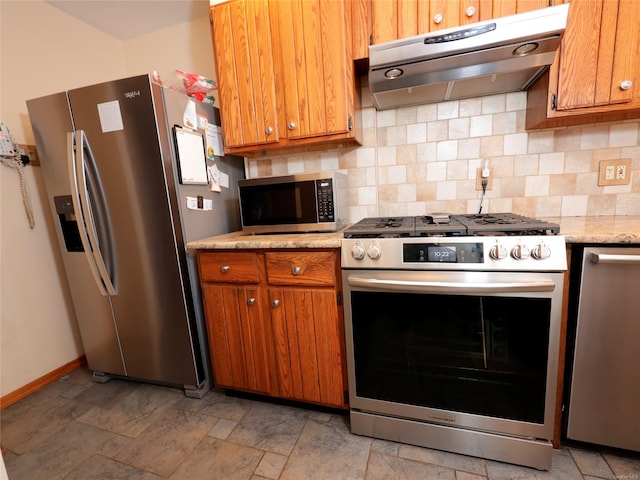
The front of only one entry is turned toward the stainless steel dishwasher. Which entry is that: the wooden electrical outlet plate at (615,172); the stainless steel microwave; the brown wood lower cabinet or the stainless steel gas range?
the wooden electrical outlet plate

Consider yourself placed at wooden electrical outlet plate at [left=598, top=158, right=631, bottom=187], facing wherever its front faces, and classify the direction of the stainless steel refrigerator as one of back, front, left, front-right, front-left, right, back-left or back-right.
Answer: front-right

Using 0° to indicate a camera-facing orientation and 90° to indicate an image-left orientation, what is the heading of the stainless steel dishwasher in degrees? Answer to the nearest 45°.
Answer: approximately 0°

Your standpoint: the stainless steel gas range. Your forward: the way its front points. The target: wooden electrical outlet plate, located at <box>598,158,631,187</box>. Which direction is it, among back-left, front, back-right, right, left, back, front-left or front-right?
back-left

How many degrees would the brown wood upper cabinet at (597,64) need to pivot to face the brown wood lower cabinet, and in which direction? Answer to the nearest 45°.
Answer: approximately 45° to its right

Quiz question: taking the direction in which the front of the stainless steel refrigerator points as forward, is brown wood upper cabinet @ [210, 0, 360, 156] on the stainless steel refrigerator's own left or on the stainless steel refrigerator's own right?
on the stainless steel refrigerator's own left

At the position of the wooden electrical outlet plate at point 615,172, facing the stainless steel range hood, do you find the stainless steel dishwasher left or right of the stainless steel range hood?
left

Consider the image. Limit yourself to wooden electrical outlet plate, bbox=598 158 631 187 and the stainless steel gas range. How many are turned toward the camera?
2

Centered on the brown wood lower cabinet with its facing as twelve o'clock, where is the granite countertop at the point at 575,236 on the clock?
The granite countertop is roughly at 8 o'clock from the brown wood lower cabinet.

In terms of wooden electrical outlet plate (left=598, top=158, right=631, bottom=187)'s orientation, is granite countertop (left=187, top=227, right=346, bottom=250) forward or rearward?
forward

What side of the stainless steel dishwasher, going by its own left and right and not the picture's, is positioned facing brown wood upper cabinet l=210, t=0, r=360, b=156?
right
